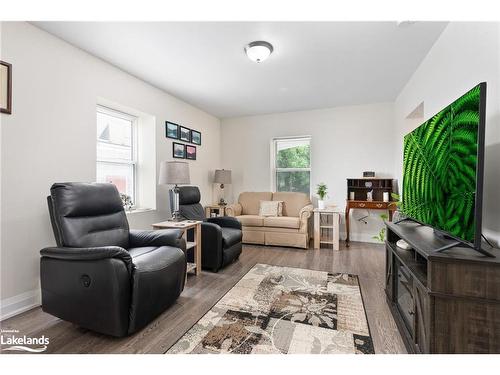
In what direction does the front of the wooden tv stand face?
to the viewer's left

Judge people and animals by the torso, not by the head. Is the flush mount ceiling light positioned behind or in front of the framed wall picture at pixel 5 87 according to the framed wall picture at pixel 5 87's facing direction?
in front

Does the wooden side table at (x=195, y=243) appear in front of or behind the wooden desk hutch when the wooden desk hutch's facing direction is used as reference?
in front

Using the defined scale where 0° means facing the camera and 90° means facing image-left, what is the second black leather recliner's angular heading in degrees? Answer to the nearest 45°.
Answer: approximately 315°

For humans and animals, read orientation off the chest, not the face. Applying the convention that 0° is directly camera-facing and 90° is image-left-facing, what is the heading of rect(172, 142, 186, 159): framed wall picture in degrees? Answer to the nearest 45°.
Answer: approximately 315°

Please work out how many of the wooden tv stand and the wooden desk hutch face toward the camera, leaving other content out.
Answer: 1

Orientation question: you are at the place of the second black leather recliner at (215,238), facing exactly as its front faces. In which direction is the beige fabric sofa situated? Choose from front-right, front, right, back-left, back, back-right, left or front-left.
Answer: left

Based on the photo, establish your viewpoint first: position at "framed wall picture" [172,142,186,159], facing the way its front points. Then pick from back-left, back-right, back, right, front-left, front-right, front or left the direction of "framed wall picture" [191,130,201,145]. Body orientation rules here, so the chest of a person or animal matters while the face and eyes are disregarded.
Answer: left

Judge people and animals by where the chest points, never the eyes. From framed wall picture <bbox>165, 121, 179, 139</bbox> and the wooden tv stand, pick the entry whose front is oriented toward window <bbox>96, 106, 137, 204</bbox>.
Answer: the wooden tv stand

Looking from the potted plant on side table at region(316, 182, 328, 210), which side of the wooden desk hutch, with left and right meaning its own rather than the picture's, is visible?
right

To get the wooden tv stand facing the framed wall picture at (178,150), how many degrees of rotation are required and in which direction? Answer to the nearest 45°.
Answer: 0° — it already faces it

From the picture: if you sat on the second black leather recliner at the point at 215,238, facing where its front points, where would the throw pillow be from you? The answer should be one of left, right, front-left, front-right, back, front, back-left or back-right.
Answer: left

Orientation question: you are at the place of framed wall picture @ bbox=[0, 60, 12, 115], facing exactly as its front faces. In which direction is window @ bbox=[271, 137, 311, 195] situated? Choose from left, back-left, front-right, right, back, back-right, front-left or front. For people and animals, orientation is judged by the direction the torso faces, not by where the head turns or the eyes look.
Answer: front-left
